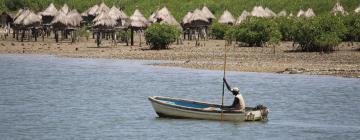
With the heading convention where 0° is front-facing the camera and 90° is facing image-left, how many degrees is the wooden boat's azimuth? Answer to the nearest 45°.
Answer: approximately 90°
